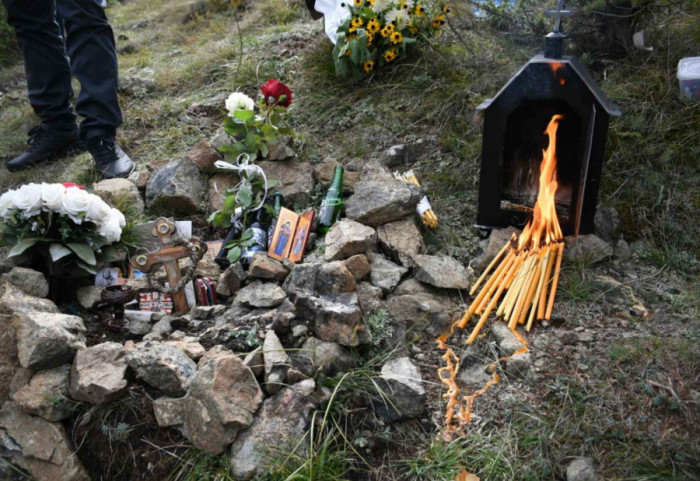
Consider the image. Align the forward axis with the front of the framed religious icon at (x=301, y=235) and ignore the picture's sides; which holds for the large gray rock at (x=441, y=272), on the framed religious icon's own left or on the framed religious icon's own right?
on the framed religious icon's own left

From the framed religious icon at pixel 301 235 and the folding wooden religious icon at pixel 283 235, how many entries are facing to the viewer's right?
0

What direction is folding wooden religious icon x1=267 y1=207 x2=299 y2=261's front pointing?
toward the camera

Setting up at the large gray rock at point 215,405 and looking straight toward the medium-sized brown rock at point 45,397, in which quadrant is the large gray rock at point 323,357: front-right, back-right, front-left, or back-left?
back-right

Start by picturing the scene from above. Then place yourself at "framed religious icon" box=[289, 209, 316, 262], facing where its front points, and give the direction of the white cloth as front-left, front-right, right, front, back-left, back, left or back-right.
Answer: back-right

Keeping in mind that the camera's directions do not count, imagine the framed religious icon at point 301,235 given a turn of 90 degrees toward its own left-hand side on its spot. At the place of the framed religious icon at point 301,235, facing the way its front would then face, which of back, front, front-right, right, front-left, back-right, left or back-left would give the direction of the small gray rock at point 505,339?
front

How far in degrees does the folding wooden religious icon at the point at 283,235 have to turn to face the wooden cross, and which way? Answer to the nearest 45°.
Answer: approximately 45° to its right

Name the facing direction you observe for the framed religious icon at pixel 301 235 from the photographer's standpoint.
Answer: facing the viewer and to the left of the viewer

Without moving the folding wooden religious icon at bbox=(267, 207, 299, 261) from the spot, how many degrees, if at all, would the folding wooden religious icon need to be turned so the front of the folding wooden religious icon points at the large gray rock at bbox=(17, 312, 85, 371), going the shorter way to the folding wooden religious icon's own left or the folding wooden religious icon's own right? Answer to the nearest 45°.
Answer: approximately 45° to the folding wooden religious icon's own right

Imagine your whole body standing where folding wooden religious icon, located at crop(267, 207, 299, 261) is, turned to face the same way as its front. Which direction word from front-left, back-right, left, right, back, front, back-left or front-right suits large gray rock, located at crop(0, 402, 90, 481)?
front-right

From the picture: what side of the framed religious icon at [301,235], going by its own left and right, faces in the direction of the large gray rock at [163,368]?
front

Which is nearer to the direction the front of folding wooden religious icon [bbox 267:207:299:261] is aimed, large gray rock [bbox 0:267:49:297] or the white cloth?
the large gray rock

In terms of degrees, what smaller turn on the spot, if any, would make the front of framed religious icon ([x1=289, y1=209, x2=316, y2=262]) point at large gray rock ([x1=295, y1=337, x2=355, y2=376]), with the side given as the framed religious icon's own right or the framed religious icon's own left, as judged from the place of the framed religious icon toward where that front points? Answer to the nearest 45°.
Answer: approximately 45° to the framed religious icon's own left

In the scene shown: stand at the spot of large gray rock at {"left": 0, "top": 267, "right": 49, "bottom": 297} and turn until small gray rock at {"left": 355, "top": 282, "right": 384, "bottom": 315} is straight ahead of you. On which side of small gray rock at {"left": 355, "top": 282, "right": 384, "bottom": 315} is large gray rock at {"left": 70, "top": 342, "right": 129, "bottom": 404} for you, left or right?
right
